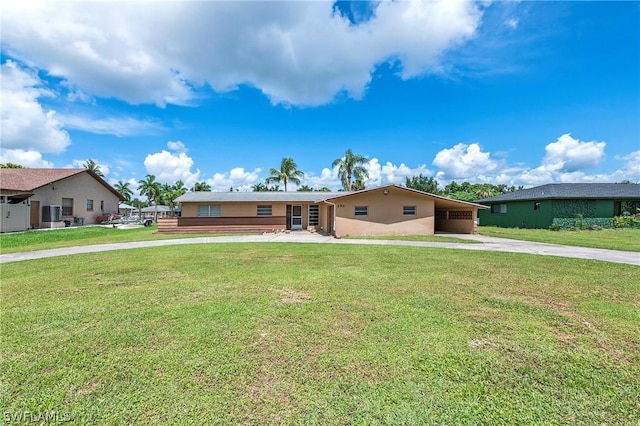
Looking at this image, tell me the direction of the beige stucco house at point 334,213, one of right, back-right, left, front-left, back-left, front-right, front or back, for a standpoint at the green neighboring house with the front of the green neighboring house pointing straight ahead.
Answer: right

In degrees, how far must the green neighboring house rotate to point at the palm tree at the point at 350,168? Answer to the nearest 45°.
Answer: approximately 135° to its right

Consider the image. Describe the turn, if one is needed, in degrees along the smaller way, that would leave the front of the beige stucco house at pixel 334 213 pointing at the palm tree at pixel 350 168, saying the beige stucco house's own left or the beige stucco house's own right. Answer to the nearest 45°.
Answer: approximately 180°

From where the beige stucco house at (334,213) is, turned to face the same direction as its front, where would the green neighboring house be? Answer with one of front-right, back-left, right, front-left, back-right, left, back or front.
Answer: left

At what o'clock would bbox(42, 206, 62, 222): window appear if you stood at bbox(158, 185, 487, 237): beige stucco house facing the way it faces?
The window is roughly at 3 o'clock from the beige stucco house.

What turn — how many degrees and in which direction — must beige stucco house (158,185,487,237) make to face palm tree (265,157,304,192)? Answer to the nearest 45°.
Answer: approximately 180°

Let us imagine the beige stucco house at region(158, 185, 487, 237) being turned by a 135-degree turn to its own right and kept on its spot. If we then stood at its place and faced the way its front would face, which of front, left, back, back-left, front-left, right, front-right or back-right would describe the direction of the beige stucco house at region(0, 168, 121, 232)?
front-left

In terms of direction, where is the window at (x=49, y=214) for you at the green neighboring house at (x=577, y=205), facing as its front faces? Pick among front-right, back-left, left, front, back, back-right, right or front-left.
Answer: right

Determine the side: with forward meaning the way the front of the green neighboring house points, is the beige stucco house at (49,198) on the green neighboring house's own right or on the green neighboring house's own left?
on the green neighboring house's own right
